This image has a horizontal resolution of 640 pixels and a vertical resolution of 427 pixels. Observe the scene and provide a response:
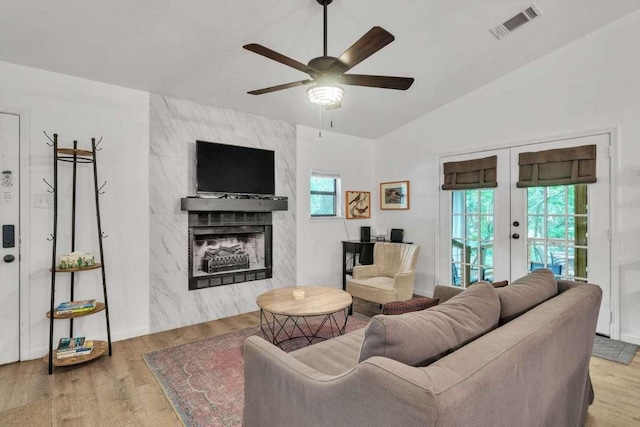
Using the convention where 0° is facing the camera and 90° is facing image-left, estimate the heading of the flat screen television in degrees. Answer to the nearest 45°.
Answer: approximately 315°

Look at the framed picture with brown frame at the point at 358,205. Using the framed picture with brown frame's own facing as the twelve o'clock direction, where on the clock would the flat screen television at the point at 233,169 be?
The flat screen television is roughly at 3 o'clock from the framed picture with brown frame.

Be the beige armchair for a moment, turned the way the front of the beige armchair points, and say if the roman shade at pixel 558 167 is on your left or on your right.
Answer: on your left

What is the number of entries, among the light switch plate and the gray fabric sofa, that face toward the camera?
1

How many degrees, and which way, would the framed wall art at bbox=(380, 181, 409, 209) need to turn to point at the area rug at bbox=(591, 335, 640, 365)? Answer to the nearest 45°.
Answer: approximately 90° to its left

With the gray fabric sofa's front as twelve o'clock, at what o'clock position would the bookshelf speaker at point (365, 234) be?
The bookshelf speaker is roughly at 1 o'clock from the gray fabric sofa.
